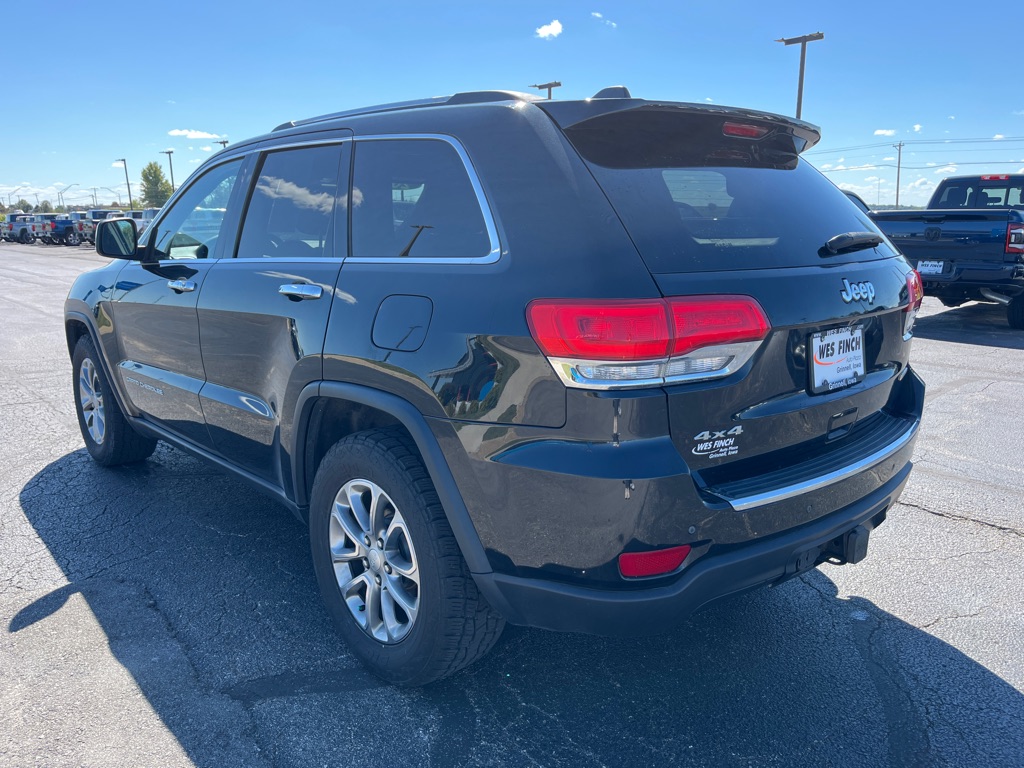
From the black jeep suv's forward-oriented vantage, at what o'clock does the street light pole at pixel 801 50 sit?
The street light pole is roughly at 2 o'clock from the black jeep suv.

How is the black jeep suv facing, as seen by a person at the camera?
facing away from the viewer and to the left of the viewer
